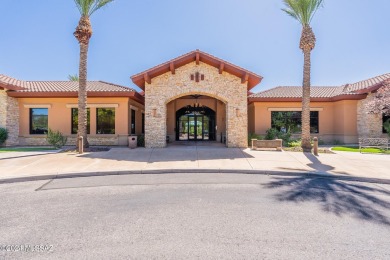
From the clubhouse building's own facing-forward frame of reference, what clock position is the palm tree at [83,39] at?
The palm tree is roughly at 2 o'clock from the clubhouse building.

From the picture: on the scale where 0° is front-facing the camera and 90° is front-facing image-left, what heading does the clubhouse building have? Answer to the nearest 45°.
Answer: approximately 0°

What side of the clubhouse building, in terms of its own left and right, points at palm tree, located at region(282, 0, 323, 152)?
left
